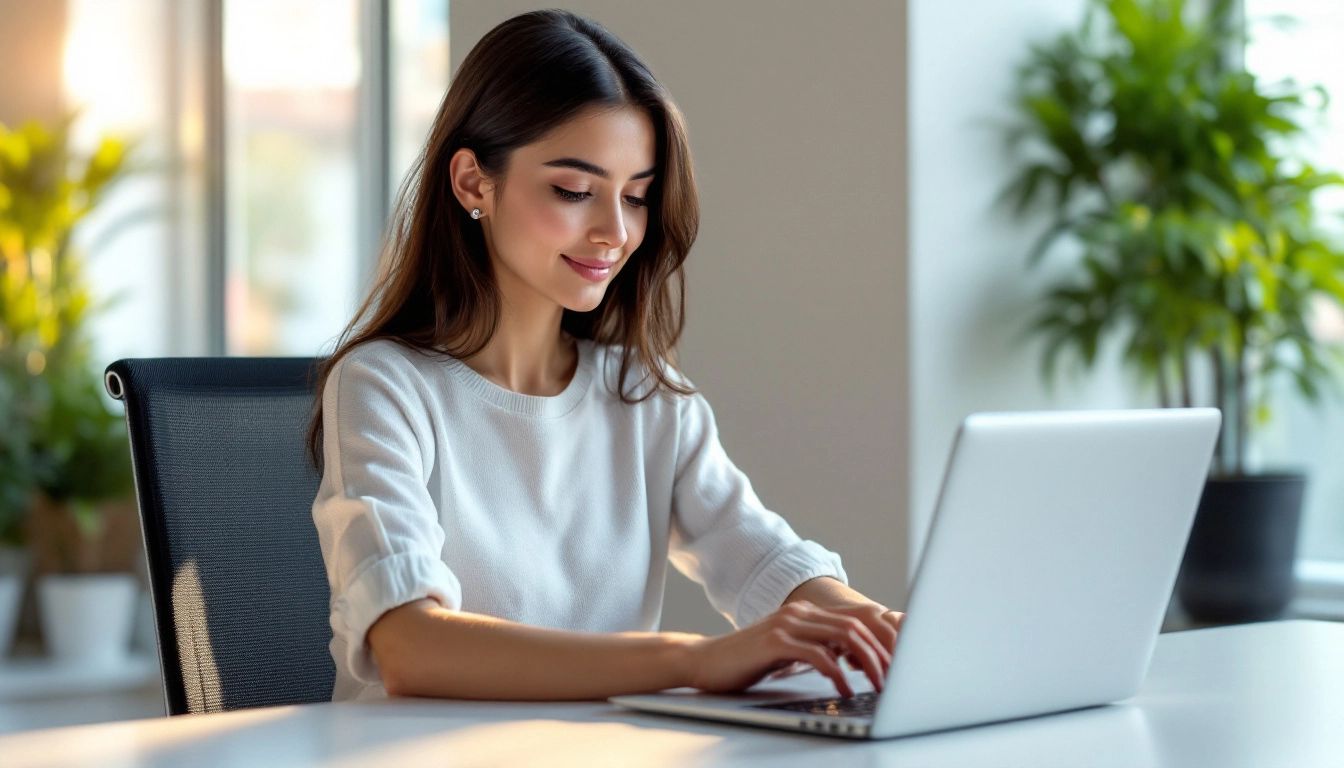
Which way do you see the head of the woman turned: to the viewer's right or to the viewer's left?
to the viewer's right

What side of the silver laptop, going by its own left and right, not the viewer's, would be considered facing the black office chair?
front

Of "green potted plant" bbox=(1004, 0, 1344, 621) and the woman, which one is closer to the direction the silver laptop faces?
the woman

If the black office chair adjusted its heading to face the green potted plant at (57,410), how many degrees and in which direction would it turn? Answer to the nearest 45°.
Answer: approximately 135° to its left

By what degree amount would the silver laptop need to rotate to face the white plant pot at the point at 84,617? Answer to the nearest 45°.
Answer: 0° — it already faces it

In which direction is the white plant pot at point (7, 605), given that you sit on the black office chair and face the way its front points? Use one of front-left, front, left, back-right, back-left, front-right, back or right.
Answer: back-left

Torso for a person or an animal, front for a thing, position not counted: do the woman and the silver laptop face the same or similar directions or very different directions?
very different directions

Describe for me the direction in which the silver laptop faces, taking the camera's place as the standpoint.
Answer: facing away from the viewer and to the left of the viewer

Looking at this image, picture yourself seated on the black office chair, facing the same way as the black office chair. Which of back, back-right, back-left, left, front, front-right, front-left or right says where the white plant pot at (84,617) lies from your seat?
back-left

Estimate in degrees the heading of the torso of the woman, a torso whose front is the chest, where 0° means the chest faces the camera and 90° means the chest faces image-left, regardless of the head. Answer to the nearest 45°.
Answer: approximately 315°

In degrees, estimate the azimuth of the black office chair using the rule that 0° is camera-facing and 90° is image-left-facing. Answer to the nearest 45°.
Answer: approximately 315°

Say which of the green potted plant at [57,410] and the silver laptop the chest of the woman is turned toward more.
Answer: the silver laptop

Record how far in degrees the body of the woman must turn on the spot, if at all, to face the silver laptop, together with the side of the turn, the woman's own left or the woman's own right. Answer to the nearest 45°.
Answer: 0° — they already face it

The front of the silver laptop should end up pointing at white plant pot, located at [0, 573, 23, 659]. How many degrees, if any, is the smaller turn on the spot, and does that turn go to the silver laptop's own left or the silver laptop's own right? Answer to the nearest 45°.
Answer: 0° — it already faces it
